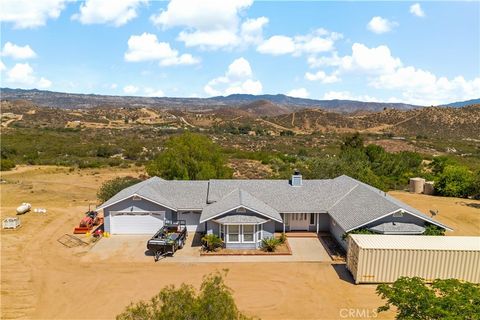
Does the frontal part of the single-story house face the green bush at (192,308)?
yes

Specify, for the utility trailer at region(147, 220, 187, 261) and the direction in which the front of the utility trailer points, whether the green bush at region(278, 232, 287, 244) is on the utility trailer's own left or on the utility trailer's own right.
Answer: on the utility trailer's own left

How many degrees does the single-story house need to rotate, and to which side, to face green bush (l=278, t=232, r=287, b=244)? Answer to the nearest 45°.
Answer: approximately 45° to its left

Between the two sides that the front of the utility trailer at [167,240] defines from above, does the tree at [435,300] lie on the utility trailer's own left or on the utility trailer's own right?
on the utility trailer's own left

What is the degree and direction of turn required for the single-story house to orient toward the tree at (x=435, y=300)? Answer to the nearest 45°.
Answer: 0° — it already faces it

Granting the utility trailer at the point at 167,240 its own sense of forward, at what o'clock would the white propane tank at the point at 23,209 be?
The white propane tank is roughly at 3 o'clock from the utility trailer.

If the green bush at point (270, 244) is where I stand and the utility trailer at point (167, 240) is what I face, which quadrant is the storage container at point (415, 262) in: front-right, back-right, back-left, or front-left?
back-left

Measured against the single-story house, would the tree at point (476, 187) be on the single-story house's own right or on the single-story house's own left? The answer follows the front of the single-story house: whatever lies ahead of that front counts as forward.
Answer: on the single-story house's own left

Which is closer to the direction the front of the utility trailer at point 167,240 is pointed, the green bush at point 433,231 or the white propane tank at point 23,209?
the white propane tank

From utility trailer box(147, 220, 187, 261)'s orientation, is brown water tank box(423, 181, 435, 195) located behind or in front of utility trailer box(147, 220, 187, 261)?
behind

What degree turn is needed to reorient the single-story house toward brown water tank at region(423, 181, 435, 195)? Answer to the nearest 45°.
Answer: approximately 135° to its left

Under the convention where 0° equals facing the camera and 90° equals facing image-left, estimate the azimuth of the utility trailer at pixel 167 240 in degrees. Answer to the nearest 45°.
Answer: approximately 45°

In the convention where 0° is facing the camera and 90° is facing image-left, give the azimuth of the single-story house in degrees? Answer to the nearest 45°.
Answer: approximately 0°
